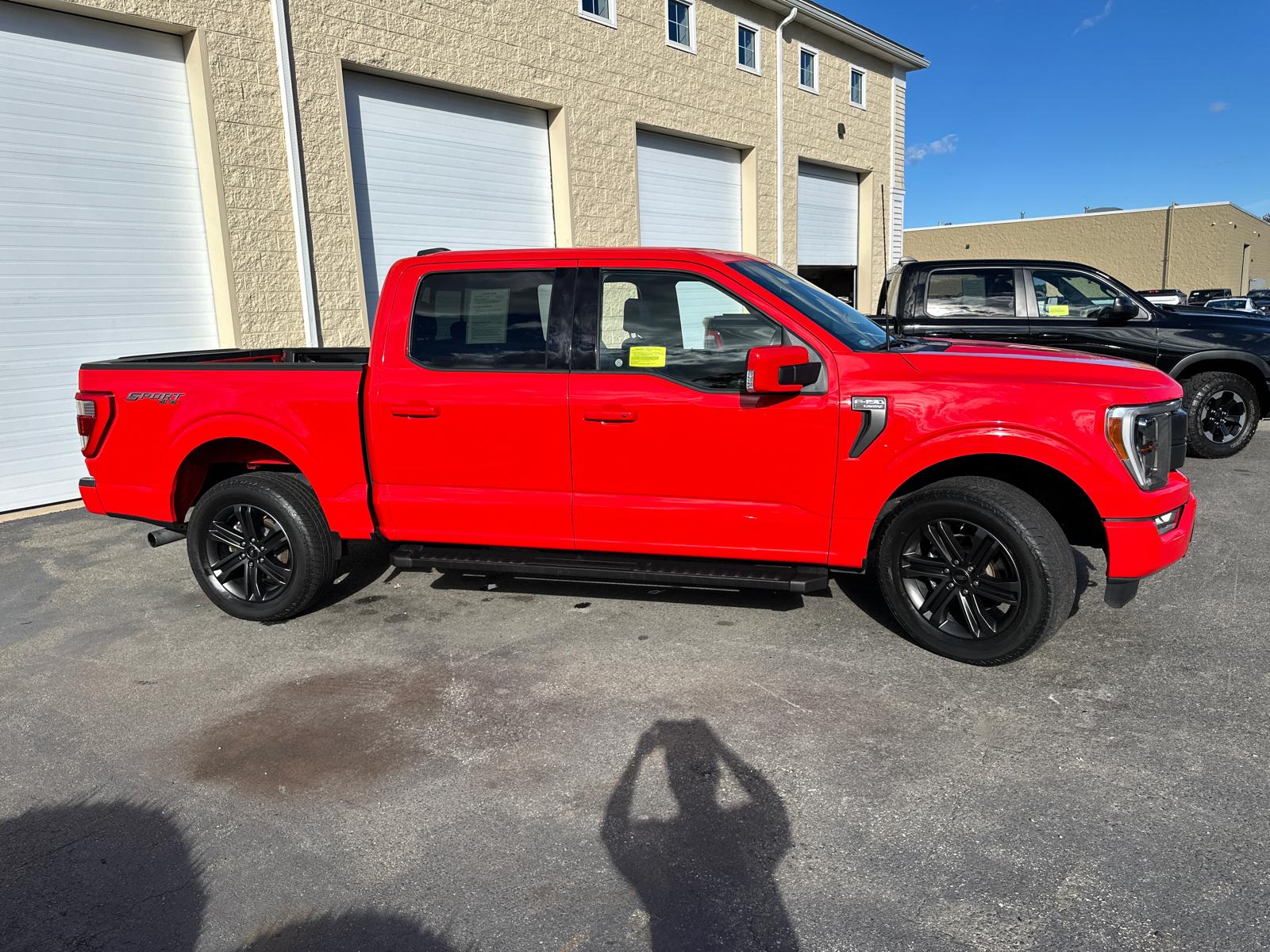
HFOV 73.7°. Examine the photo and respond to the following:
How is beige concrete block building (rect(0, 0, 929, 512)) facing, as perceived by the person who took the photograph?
facing the viewer and to the right of the viewer

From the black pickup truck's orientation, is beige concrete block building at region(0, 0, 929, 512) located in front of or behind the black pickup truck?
behind

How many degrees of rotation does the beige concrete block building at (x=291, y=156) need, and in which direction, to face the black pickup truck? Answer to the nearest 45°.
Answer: approximately 45° to its left

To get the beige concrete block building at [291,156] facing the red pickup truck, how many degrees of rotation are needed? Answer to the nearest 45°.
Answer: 0° — it already faces it

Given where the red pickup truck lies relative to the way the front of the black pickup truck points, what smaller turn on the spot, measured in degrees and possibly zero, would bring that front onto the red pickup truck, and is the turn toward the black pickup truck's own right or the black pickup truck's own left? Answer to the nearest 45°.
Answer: approximately 90° to the black pickup truck's own right

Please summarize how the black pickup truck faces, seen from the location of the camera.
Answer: facing to the right of the viewer

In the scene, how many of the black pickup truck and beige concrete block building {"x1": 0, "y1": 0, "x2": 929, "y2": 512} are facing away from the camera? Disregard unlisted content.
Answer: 0
